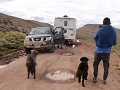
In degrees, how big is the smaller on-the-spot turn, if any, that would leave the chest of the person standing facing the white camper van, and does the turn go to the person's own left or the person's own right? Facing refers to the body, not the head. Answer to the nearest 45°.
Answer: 0° — they already face it

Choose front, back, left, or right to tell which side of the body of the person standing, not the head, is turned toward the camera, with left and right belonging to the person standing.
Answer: back
